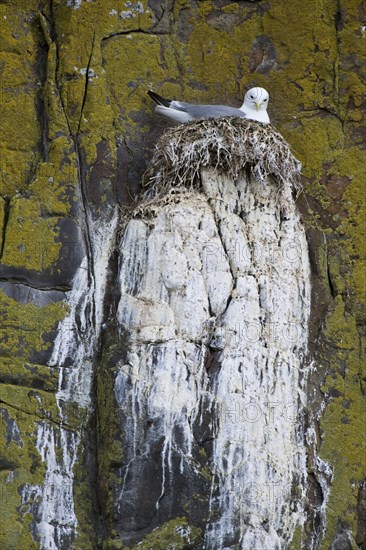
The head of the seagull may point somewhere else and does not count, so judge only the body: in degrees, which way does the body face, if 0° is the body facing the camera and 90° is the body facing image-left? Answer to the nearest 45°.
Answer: approximately 270°
